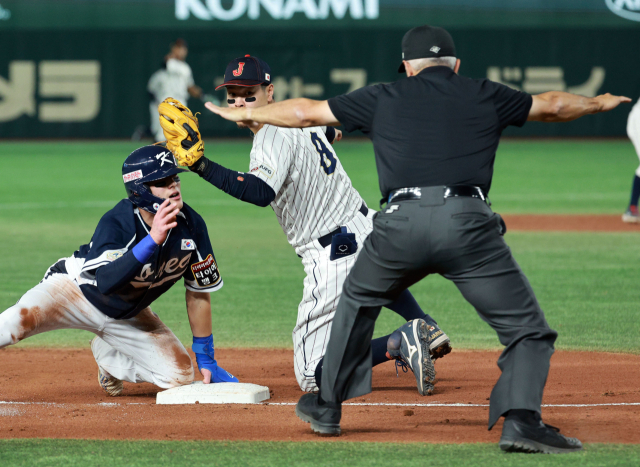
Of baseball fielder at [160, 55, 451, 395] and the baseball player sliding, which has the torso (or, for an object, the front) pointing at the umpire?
the baseball player sliding

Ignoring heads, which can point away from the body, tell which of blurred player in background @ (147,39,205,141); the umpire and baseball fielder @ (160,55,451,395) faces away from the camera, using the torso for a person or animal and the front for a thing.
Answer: the umpire

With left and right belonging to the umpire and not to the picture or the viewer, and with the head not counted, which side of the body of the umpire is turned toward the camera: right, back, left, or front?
back

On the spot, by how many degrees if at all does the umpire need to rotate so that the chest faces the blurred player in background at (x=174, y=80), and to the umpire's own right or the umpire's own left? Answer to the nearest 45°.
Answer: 0° — they already face them

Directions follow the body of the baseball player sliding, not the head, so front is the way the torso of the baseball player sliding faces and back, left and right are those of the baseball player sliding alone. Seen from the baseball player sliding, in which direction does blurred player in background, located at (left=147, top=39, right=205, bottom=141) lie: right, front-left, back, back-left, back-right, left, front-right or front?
back-left

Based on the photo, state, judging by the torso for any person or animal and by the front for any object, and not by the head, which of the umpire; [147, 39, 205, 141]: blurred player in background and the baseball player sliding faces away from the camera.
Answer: the umpire

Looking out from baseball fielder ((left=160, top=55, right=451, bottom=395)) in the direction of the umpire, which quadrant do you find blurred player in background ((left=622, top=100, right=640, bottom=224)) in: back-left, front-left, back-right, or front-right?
back-left

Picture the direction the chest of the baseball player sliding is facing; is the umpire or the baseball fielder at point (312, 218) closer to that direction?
the umpire

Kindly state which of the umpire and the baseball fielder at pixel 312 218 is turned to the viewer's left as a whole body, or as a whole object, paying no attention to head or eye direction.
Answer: the baseball fielder

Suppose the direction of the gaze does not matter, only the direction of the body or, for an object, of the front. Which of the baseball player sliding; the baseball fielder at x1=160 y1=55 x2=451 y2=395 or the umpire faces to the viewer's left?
the baseball fielder

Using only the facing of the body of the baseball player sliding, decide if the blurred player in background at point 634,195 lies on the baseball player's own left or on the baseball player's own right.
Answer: on the baseball player's own left

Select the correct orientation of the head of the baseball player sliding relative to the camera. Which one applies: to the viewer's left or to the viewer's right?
to the viewer's right

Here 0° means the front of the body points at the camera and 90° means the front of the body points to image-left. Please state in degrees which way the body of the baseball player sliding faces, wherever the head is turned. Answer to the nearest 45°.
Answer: approximately 315°

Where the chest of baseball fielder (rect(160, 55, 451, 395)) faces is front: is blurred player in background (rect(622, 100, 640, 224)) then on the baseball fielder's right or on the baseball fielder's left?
on the baseball fielder's right
